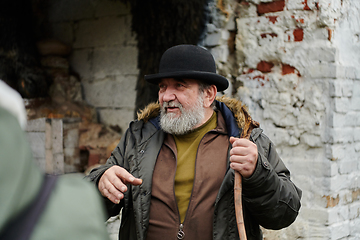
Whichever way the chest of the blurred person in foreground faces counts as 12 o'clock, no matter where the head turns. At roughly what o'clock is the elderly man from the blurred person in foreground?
The elderly man is roughly at 1 o'clock from the blurred person in foreground.

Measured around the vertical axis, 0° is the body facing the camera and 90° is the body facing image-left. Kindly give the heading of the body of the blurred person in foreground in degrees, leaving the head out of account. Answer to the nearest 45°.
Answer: approximately 180°

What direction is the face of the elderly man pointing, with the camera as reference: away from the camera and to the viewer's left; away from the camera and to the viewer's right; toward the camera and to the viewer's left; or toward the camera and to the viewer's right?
toward the camera and to the viewer's left
